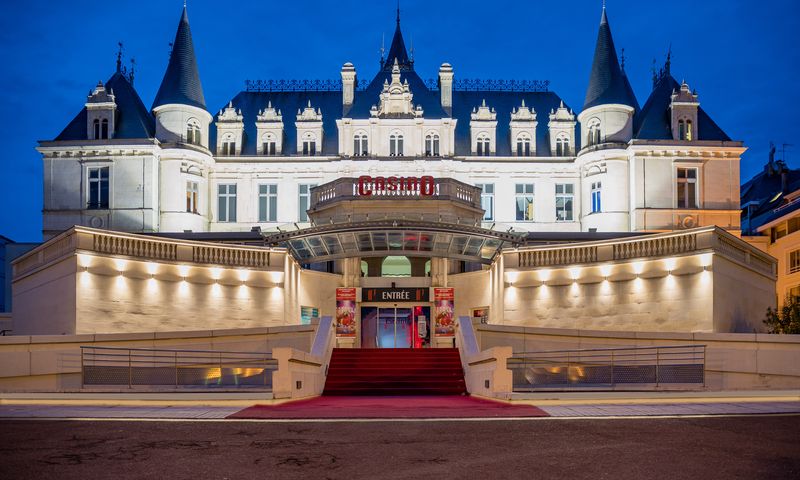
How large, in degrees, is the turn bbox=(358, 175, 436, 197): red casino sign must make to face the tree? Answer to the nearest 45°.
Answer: approximately 45° to its left

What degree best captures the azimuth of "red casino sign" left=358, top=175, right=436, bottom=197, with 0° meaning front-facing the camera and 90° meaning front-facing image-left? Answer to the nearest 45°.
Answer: approximately 0°

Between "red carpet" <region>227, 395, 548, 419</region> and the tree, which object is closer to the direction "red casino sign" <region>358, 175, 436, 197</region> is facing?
the red carpet

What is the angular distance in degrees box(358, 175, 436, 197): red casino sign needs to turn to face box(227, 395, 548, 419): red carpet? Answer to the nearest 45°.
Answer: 0° — it already faces it
